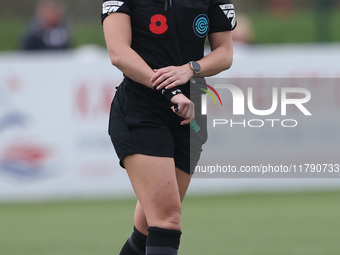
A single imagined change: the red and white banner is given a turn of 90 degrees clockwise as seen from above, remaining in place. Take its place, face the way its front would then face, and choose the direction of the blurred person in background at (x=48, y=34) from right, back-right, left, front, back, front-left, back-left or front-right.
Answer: right

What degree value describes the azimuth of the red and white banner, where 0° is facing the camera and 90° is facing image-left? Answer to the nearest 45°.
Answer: approximately 0°
